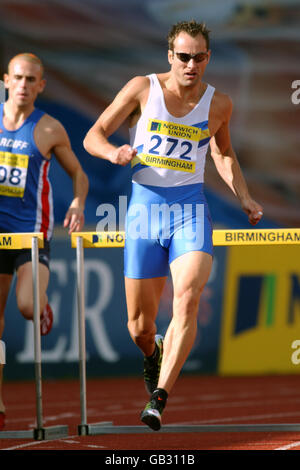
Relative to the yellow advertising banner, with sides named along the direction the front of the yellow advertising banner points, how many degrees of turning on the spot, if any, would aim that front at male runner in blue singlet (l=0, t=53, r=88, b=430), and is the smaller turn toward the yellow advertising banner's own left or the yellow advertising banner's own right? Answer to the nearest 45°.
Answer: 0° — it already faces them

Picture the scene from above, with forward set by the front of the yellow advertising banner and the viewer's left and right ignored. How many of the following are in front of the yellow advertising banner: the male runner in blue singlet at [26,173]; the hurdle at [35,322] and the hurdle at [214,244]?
3

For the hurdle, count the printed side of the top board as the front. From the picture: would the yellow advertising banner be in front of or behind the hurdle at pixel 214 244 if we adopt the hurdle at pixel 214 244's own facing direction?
behind

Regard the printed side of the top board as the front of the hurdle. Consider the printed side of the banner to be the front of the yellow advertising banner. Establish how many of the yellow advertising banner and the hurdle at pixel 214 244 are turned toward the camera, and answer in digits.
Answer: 2

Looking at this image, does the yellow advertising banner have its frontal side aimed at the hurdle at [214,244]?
yes

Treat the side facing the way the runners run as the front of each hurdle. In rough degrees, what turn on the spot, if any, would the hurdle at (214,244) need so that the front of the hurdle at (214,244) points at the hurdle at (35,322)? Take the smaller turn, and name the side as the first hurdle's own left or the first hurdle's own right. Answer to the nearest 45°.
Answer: approximately 90° to the first hurdle's own right

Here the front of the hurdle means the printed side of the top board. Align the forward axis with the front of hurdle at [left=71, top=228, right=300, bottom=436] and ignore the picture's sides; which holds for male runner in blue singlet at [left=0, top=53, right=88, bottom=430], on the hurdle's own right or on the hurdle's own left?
on the hurdle's own right

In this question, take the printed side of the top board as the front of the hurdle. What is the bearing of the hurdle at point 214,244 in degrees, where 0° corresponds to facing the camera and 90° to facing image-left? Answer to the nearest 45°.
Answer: approximately 0°
